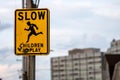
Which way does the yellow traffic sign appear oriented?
toward the camera
